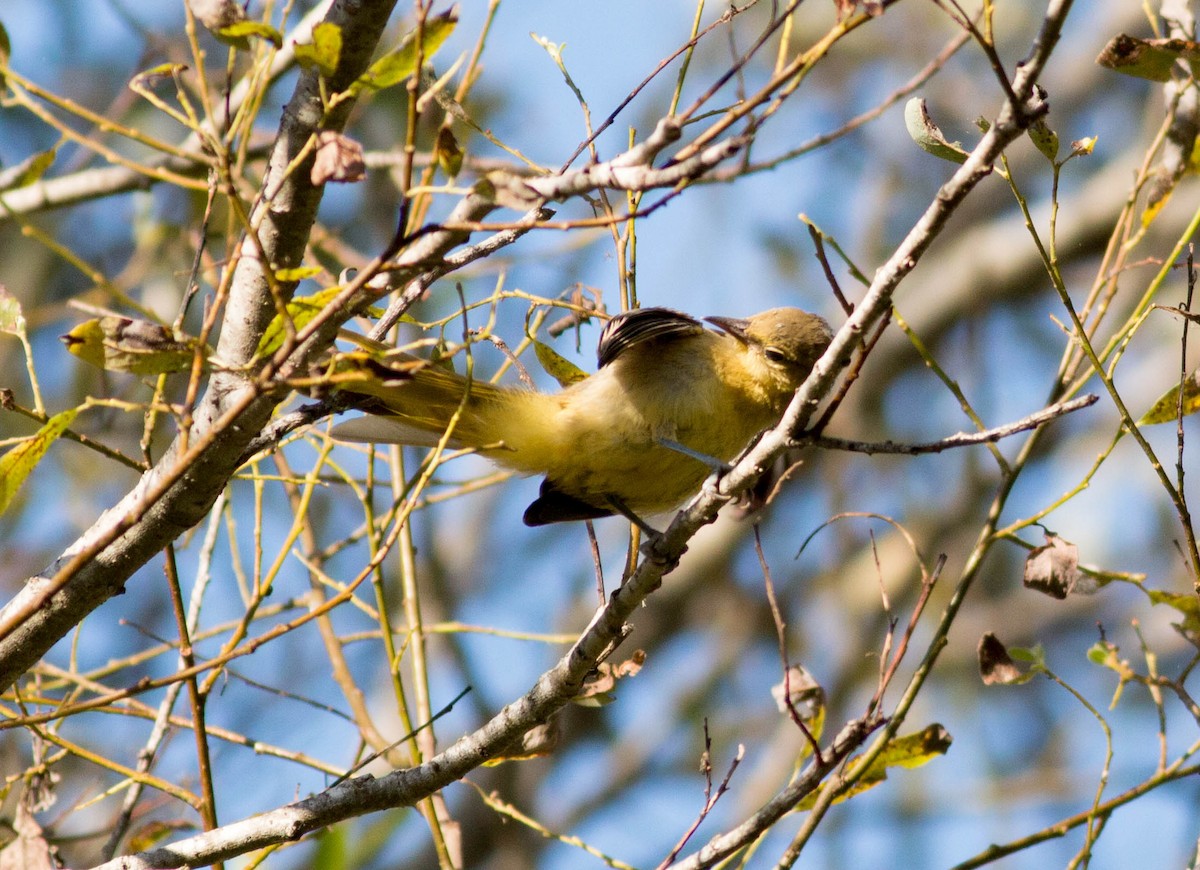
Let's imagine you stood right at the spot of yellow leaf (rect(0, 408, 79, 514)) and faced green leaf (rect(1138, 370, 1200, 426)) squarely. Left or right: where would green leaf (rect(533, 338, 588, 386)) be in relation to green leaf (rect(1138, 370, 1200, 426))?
left

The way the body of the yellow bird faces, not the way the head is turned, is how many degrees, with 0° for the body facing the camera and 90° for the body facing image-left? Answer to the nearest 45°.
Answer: approximately 270°
